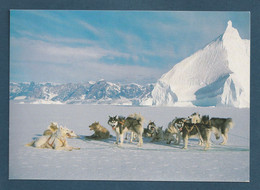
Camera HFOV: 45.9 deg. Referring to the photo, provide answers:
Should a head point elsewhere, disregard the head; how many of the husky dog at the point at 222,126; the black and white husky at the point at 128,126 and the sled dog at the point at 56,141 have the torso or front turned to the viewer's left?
2

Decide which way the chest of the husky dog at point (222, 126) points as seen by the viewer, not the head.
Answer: to the viewer's left
